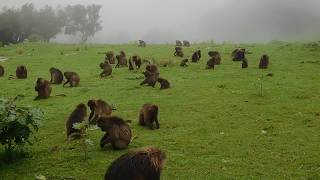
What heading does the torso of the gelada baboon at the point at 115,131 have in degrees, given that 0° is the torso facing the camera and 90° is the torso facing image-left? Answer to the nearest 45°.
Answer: approximately 90°

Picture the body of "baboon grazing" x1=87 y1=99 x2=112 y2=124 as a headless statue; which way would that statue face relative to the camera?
to the viewer's left

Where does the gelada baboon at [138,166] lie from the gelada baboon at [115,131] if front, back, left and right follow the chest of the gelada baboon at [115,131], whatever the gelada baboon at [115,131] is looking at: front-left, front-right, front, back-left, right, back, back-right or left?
left

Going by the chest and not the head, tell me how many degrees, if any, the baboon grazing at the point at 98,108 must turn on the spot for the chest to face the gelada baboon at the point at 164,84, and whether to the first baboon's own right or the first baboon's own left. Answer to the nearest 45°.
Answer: approximately 135° to the first baboon's own right

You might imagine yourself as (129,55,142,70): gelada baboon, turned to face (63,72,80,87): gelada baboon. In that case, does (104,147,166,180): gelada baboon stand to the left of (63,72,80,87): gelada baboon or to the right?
left

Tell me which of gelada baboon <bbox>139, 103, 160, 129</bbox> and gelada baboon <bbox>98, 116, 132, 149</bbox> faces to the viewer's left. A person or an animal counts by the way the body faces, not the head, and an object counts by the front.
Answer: gelada baboon <bbox>98, 116, 132, 149</bbox>

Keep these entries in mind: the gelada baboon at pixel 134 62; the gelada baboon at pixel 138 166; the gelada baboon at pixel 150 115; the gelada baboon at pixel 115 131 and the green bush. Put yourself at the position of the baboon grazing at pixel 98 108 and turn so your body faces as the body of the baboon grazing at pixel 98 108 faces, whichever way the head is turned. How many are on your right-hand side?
1

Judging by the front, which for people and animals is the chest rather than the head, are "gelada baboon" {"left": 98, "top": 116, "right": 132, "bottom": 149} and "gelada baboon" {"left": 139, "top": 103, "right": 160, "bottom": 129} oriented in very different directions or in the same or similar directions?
very different directions

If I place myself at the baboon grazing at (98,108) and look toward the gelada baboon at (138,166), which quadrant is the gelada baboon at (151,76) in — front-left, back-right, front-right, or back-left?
back-left

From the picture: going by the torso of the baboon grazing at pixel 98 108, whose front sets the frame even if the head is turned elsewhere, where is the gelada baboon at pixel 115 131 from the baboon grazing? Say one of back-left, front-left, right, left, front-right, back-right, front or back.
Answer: left
